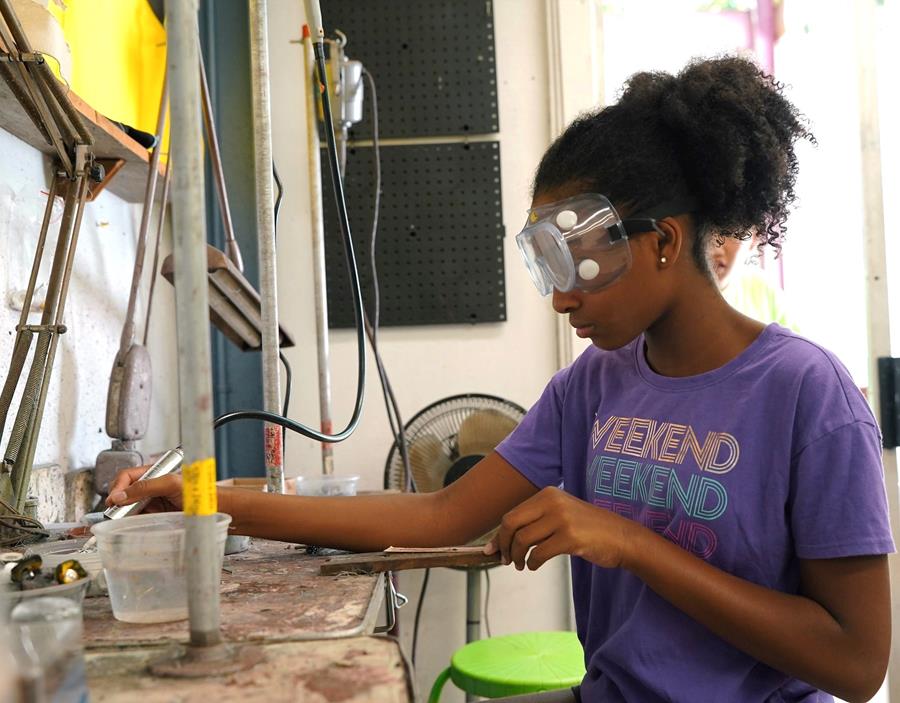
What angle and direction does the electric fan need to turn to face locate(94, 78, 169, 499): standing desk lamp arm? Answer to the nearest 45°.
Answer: approximately 45° to its right

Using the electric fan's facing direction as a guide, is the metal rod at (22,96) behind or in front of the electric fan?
in front

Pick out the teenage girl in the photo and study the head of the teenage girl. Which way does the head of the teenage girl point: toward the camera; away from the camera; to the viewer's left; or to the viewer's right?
to the viewer's left

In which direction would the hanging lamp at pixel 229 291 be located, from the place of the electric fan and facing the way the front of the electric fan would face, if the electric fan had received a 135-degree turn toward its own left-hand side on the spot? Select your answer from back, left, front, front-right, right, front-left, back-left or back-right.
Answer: back

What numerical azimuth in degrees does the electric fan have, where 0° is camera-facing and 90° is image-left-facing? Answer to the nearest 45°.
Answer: approximately 0°

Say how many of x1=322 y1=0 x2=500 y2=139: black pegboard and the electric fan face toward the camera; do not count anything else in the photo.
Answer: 2

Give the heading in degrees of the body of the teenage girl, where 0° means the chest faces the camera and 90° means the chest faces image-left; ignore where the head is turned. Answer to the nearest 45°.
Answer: approximately 45°

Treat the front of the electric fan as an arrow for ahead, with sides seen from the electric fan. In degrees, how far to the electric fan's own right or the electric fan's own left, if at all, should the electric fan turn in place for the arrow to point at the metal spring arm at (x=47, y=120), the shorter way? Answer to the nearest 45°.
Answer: approximately 45° to the electric fan's own right
